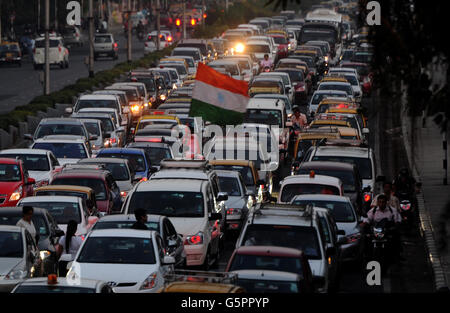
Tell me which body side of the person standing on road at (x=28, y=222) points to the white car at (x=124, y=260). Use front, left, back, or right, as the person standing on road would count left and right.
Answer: left

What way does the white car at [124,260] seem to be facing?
toward the camera

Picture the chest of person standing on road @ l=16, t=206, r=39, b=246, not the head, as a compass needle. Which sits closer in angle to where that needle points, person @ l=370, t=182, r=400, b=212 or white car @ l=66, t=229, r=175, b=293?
the white car

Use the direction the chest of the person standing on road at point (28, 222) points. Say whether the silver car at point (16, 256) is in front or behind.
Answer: in front
